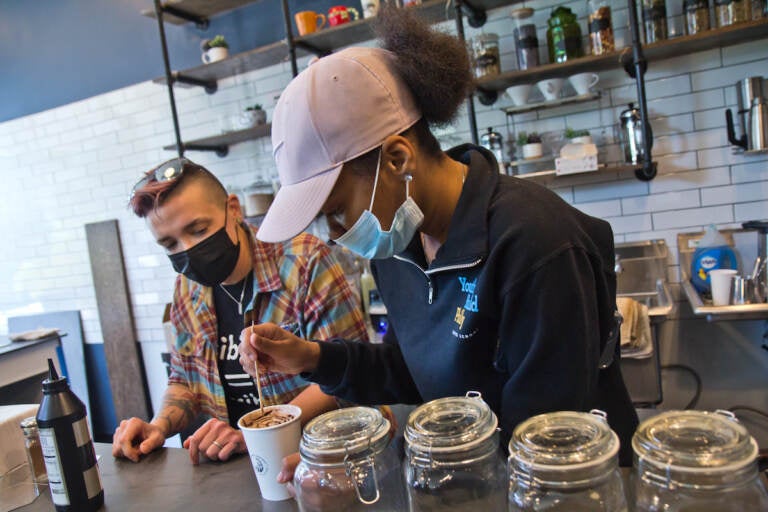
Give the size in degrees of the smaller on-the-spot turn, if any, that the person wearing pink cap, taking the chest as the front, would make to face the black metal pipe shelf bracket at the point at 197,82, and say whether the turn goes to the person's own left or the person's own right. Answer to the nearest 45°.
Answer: approximately 90° to the person's own right

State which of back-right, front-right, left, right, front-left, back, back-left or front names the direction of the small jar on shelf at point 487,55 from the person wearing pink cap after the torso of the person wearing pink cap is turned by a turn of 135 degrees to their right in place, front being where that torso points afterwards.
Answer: front

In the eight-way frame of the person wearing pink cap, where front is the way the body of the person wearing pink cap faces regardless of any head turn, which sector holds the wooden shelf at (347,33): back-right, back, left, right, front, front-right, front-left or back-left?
back-right

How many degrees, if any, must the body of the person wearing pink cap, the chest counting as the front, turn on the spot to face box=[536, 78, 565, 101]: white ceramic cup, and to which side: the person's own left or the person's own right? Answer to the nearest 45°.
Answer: approximately 135° to the person's own right

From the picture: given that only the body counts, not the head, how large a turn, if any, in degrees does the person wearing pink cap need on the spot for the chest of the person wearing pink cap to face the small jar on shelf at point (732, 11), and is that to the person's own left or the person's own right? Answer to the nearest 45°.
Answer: approximately 180°

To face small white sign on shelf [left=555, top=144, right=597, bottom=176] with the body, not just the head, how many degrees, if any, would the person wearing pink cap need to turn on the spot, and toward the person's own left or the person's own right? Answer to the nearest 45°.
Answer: approximately 135° to the person's own right

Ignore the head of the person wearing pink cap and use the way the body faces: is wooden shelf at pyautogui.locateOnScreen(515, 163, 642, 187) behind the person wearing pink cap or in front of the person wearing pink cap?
behind

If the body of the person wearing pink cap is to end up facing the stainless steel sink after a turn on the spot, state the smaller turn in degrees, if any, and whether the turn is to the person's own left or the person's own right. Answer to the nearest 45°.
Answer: approximately 180°

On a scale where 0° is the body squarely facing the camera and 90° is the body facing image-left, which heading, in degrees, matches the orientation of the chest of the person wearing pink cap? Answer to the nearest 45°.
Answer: approximately 45°

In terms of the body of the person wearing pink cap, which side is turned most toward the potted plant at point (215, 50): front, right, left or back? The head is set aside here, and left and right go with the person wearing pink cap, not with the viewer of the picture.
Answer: right

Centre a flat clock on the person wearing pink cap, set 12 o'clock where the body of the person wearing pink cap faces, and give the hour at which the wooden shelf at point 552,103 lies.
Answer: The wooden shelf is roughly at 5 o'clock from the person wearing pink cap.

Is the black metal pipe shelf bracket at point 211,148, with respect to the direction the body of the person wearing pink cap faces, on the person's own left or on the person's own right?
on the person's own right

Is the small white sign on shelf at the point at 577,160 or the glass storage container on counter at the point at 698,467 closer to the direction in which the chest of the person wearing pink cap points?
the glass storage container on counter
